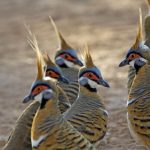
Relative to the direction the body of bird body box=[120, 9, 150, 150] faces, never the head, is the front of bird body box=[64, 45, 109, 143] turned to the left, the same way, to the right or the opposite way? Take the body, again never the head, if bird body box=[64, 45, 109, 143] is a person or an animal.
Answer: the opposite way

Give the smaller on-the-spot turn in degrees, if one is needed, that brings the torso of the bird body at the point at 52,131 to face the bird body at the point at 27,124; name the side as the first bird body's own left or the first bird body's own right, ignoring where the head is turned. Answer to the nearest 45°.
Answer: approximately 45° to the first bird body's own right

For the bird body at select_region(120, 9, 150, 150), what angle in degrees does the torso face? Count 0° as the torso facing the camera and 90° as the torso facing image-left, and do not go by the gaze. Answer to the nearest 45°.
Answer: approximately 90°

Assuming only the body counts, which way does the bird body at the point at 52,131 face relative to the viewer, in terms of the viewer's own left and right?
facing to the left of the viewer

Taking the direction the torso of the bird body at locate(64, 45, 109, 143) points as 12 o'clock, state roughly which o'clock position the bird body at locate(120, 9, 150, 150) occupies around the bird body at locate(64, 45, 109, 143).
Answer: the bird body at locate(120, 9, 150, 150) is roughly at 12 o'clock from the bird body at locate(64, 45, 109, 143).

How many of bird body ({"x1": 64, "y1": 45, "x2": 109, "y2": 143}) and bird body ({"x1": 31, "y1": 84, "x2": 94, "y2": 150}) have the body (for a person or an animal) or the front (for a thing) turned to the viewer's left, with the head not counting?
1

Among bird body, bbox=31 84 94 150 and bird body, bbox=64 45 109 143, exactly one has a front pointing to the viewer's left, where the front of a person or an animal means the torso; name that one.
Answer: bird body, bbox=31 84 94 150

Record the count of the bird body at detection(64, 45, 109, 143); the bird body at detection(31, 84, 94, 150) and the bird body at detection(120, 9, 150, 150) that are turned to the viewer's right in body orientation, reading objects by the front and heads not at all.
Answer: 1

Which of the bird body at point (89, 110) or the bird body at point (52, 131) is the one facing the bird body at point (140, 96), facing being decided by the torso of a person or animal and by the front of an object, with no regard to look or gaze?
the bird body at point (89, 110)

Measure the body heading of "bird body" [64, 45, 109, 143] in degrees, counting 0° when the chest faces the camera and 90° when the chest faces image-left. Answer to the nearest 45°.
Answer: approximately 270°
